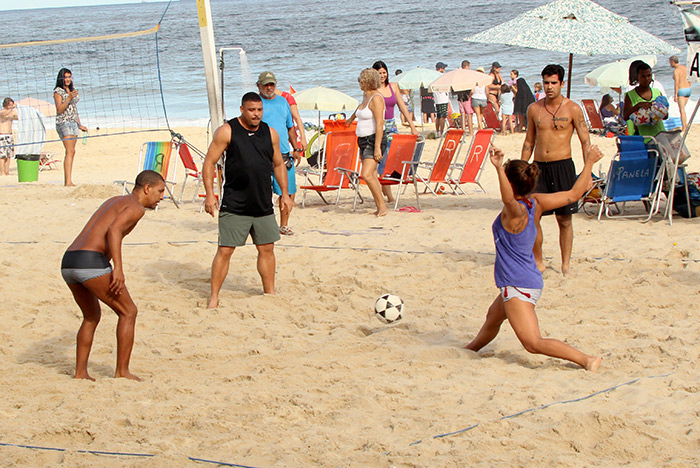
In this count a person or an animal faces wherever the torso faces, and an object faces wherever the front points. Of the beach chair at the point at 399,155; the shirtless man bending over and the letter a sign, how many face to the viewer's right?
1

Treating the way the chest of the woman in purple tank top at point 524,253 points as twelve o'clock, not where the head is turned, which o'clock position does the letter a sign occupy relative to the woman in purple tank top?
The letter a sign is roughly at 2 o'clock from the woman in purple tank top.

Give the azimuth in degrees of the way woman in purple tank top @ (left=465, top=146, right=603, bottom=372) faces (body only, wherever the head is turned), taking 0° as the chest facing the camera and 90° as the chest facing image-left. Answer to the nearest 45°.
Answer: approximately 135°

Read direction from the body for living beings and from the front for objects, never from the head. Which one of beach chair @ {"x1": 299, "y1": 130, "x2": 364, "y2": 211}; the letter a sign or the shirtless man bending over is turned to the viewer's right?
the shirtless man bending over

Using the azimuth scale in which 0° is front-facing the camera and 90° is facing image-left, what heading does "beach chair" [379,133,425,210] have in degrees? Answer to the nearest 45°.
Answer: approximately 45°

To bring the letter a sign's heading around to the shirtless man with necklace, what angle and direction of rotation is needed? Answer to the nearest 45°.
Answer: approximately 45° to its right

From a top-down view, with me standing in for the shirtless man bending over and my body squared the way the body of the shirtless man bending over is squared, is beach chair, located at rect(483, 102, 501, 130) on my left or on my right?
on my left

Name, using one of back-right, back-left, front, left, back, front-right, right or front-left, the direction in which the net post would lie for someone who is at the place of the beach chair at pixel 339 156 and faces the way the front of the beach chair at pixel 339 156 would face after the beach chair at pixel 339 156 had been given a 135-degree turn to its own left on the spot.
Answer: back-right

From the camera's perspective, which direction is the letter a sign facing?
toward the camera

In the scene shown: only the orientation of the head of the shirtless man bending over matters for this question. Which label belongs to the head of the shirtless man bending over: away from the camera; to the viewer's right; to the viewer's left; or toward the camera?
to the viewer's right

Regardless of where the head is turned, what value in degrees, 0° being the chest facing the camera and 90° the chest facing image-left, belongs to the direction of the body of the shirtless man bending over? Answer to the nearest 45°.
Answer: approximately 270°

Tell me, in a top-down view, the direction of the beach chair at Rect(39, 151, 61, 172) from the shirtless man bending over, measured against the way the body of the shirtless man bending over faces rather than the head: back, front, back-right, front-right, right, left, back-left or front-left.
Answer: left
